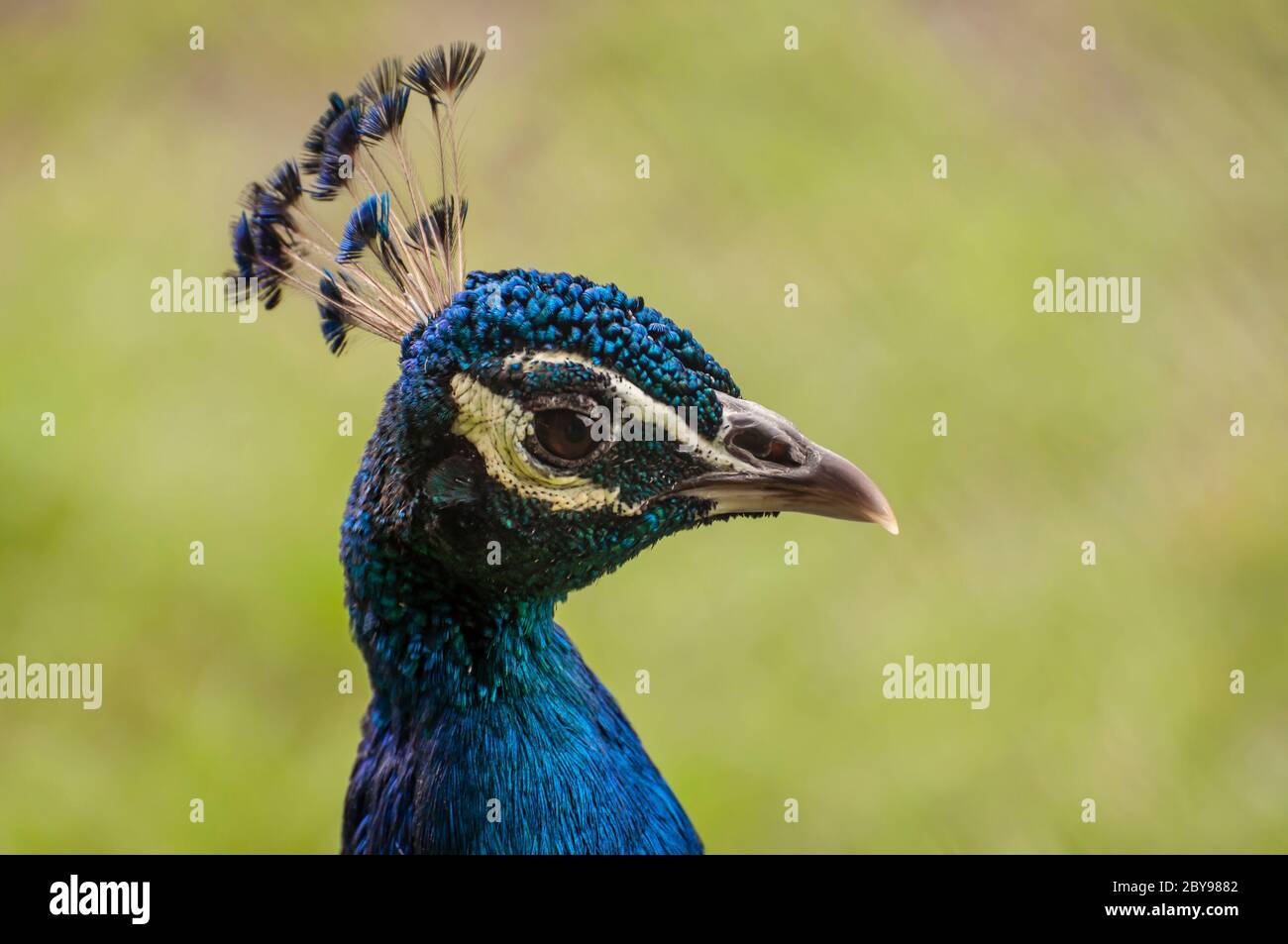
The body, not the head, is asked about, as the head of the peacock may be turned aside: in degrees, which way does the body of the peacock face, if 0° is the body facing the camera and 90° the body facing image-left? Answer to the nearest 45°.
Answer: approximately 270°
